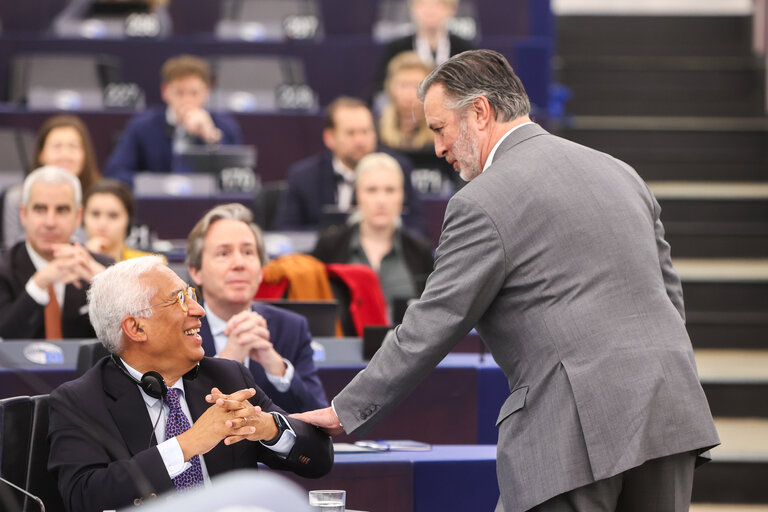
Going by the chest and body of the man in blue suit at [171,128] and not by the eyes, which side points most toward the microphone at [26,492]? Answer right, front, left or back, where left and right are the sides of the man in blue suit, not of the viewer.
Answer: front

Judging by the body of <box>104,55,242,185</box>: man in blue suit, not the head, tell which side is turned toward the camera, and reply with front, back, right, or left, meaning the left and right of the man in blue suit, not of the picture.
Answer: front

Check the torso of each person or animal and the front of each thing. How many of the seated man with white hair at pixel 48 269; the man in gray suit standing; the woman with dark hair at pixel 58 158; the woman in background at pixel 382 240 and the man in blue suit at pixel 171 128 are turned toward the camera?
4

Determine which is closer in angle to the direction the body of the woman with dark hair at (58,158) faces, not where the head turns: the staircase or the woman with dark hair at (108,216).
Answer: the woman with dark hair

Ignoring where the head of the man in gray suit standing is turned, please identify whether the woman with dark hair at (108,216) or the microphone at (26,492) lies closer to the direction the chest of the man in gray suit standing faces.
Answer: the woman with dark hair

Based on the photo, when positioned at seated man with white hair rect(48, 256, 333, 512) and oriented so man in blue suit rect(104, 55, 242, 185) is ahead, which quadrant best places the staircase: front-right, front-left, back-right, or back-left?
front-right

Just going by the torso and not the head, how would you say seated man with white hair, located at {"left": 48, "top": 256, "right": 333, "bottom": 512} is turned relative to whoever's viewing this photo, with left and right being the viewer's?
facing the viewer and to the right of the viewer

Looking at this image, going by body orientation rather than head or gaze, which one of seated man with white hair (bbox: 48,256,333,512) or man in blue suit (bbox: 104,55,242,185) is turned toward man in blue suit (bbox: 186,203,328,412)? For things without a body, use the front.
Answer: man in blue suit (bbox: 104,55,242,185)

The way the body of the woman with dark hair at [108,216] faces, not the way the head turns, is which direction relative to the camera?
toward the camera

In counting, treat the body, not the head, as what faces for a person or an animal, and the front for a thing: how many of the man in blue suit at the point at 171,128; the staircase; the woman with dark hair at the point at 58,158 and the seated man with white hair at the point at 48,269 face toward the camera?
4

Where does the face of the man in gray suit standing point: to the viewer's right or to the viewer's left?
to the viewer's left

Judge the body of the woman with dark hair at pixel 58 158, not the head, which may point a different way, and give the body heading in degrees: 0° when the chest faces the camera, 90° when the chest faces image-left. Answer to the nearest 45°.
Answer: approximately 0°

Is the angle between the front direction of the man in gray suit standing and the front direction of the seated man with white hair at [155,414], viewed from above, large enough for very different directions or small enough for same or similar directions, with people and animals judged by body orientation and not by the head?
very different directions
